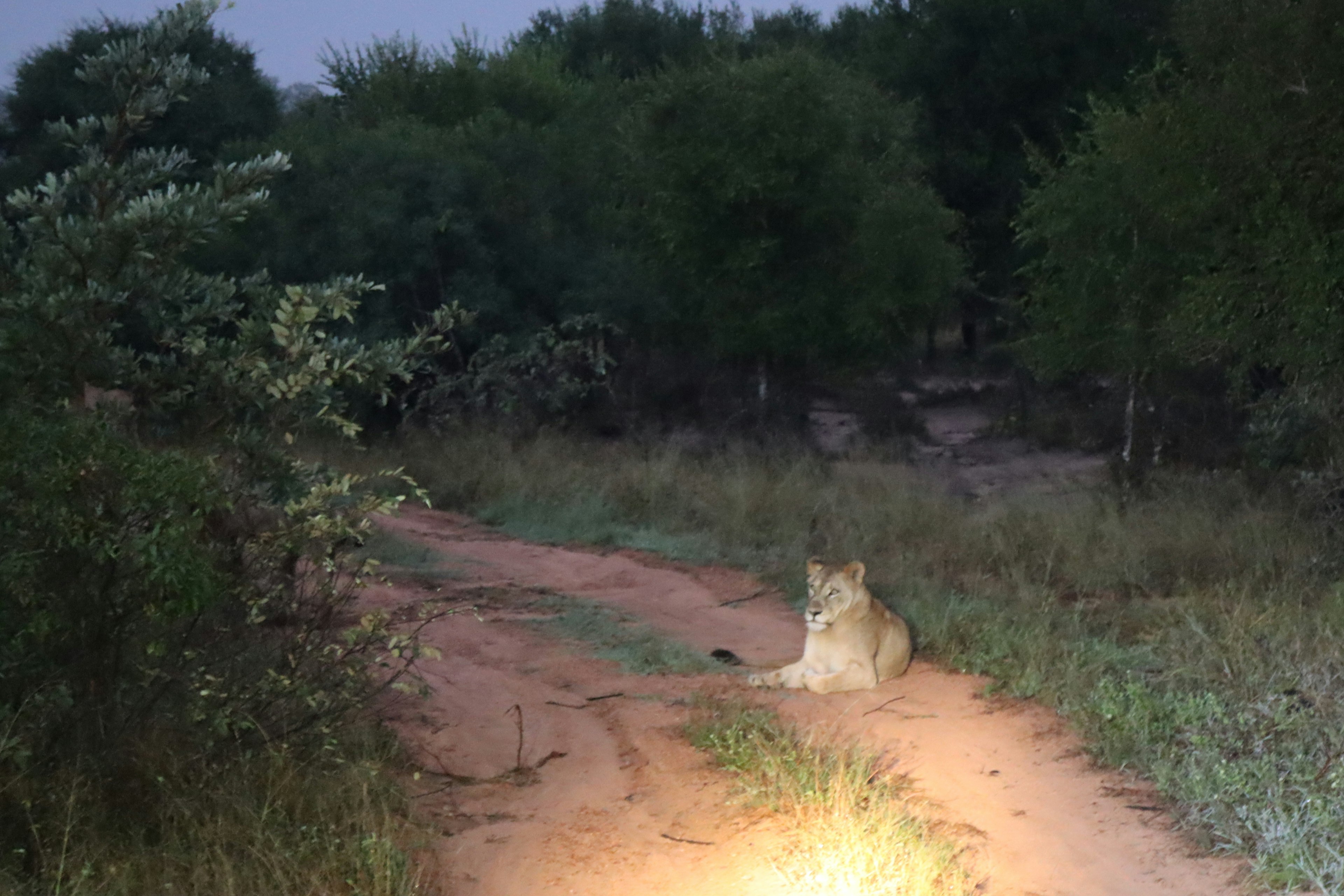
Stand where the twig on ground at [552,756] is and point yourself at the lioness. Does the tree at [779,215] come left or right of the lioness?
left

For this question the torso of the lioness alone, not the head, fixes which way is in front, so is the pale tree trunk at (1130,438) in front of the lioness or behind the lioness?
behind

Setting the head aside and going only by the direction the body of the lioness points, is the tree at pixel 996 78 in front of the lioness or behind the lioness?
behind

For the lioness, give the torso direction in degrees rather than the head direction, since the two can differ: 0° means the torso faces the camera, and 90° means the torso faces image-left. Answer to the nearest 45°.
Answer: approximately 45°

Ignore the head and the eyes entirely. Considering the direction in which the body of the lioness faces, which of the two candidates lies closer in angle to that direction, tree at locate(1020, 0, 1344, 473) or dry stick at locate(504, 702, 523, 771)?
the dry stick

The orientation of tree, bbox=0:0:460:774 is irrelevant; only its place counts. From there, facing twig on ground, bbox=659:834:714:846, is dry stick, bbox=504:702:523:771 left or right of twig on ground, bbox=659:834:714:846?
left

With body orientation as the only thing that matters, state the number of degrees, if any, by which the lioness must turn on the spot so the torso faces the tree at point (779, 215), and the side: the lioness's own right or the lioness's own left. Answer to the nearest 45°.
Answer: approximately 135° to the lioness's own right

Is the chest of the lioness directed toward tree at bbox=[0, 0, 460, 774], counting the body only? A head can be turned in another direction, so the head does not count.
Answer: yes
